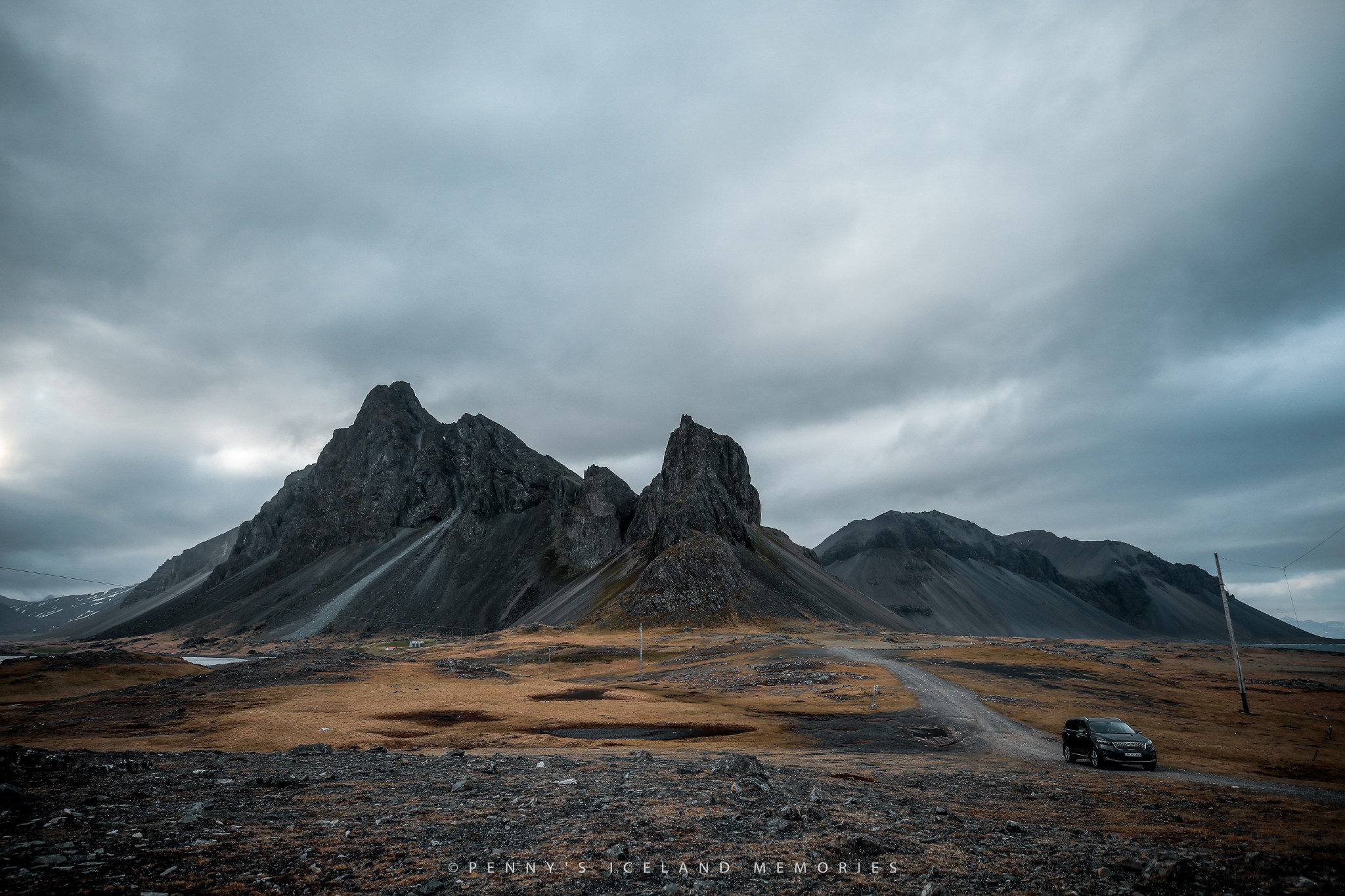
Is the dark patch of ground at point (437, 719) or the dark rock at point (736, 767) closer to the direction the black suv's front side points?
the dark rock

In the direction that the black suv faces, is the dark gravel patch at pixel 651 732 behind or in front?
behind

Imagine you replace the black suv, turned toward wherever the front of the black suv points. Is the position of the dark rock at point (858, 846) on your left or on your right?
on your right

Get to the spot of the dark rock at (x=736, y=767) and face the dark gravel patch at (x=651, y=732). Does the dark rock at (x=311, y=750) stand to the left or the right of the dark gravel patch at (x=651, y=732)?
left

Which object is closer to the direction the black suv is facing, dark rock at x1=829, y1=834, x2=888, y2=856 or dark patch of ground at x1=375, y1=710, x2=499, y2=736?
the dark rock

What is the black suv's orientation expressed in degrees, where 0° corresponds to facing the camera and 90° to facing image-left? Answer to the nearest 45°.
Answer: approximately 315°

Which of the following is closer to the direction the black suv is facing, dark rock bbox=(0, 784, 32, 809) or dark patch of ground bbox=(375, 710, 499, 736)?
the dark rock

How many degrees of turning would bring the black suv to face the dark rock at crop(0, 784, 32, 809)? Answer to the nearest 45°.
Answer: approximately 90° to its right

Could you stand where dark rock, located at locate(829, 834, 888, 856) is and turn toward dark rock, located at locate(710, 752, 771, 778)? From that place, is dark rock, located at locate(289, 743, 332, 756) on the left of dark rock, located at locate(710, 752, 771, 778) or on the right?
left

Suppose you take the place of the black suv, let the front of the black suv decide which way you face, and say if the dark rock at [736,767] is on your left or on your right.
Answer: on your right
